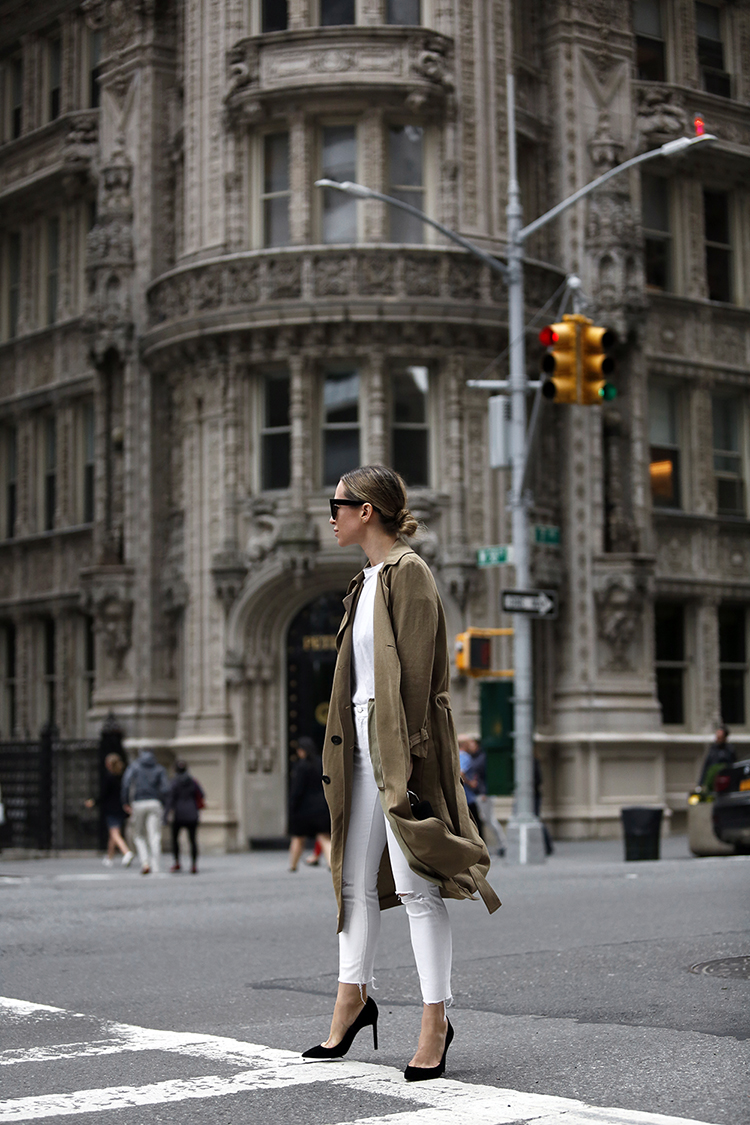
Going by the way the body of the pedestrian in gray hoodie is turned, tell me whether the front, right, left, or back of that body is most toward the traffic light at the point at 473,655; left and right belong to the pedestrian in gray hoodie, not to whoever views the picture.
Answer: right

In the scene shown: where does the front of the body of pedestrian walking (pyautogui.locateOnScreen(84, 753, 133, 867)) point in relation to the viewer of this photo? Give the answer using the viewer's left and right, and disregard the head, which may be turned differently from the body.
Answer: facing to the left of the viewer

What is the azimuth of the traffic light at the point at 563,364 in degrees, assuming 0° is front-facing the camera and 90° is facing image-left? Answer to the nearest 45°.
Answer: approximately 45°

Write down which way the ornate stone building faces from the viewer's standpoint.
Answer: facing the viewer

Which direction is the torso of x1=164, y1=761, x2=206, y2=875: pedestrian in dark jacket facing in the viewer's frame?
away from the camera

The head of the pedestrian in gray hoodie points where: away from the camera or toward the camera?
away from the camera

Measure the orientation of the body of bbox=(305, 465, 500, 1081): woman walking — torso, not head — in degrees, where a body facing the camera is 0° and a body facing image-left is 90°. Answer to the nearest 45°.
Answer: approximately 45°

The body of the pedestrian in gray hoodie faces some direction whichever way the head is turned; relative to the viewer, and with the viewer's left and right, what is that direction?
facing away from the viewer

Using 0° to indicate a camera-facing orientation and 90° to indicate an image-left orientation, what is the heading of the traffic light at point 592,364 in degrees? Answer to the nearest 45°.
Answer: approximately 315°
